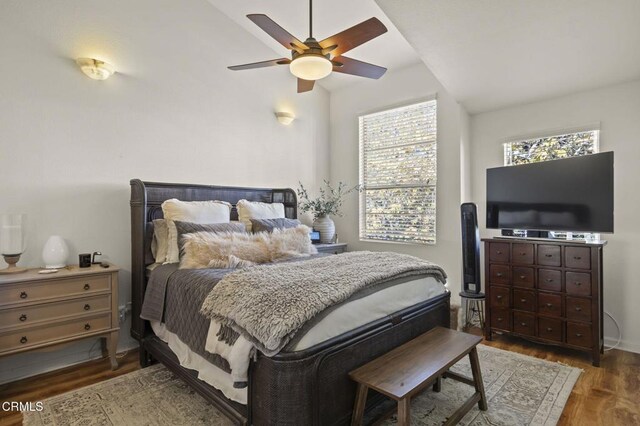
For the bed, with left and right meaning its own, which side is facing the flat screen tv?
left

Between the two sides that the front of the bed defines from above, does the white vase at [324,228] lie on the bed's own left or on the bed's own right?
on the bed's own left

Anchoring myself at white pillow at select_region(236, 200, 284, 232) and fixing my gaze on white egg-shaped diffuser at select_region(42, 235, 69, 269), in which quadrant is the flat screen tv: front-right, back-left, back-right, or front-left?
back-left

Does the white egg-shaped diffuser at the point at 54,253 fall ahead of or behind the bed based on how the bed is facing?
behind

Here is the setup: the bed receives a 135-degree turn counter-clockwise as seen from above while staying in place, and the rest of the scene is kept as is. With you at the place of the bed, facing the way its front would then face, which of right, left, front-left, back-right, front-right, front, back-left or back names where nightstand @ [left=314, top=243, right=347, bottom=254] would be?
front

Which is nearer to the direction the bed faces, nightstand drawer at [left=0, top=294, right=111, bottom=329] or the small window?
the small window

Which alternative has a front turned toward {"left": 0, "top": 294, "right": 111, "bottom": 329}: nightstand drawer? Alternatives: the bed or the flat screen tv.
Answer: the flat screen tv

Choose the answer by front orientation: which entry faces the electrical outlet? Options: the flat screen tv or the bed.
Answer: the flat screen tv

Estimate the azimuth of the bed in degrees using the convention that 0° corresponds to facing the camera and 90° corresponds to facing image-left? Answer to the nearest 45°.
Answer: approximately 315°
